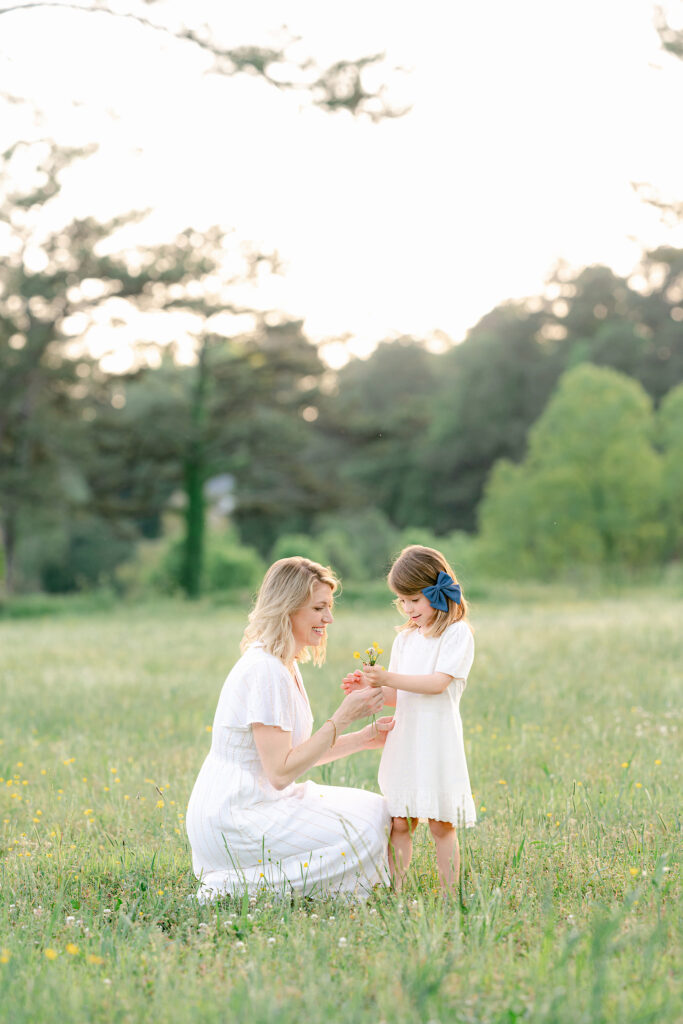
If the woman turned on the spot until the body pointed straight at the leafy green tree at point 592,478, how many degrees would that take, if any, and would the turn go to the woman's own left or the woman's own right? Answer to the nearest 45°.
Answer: approximately 90° to the woman's own left

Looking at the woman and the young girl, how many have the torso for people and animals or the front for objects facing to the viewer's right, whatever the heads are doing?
1

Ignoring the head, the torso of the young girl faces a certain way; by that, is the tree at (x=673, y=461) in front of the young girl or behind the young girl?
behind

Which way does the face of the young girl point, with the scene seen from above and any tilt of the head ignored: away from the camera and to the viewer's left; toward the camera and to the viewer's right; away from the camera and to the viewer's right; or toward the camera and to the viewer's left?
toward the camera and to the viewer's left

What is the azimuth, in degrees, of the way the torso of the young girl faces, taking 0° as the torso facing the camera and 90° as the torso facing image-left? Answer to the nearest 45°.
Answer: approximately 45°

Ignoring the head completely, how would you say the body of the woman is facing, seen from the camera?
to the viewer's right

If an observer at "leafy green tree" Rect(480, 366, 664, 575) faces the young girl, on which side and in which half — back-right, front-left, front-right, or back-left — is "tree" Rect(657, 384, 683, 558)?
back-left

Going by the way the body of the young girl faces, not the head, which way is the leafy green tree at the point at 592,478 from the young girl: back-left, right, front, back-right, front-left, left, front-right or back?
back-right

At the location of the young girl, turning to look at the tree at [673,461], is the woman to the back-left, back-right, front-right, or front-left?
back-left

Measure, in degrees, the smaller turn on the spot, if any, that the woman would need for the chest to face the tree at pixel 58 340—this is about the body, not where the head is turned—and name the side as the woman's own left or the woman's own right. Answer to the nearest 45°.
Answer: approximately 90° to the woman's own left

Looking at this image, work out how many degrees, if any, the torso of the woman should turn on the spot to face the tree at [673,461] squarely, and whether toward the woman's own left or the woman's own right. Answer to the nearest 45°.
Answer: approximately 90° to the woman's own left
